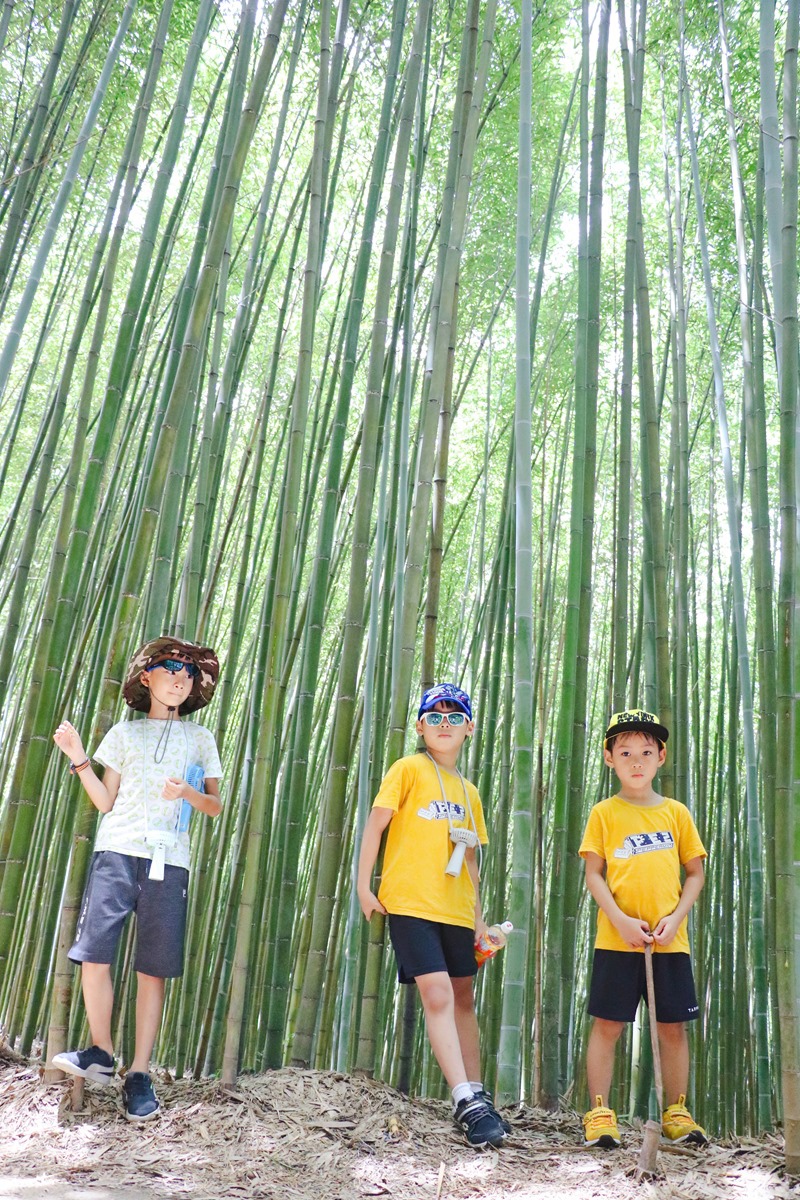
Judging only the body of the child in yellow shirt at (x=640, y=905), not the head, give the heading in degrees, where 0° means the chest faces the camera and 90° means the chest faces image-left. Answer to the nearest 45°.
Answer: approximately 0°

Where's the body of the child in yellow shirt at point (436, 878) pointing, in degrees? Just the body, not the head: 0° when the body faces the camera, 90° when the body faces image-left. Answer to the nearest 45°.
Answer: approximately 315°
